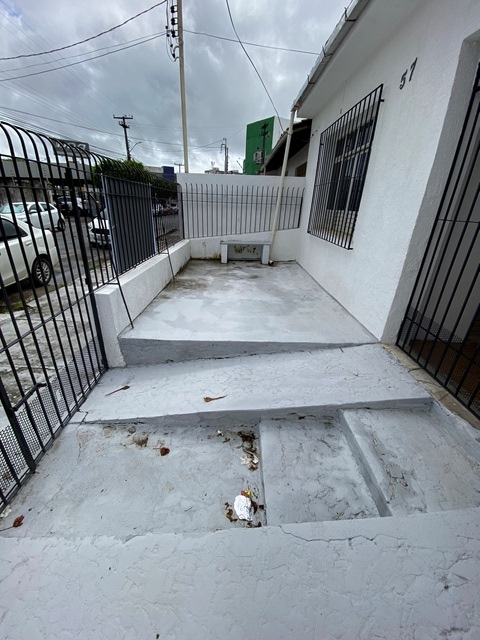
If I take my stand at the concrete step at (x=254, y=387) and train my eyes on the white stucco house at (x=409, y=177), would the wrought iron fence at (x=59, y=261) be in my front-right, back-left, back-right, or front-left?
back-left

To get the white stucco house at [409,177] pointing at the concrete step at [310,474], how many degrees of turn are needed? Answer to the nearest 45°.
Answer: approximately 90° to its left

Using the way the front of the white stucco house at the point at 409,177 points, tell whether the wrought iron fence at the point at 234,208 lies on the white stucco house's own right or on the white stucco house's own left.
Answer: on the white stucco house's own right

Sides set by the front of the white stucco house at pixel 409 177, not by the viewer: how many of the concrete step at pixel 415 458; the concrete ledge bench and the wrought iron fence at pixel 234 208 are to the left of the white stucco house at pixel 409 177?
1

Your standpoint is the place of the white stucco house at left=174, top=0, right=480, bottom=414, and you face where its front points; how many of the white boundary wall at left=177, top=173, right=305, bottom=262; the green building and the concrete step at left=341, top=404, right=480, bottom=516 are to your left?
1

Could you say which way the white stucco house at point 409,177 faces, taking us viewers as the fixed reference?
facing to the left of the viewer

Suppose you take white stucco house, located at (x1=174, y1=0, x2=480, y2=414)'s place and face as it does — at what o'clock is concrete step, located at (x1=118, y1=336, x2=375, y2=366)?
The concrete step is roughly at 11 o'clock from the white stucco house.

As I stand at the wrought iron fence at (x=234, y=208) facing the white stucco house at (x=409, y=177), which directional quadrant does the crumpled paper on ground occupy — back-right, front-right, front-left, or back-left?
front-right

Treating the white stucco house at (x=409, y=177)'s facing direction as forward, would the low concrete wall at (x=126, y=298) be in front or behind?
in front

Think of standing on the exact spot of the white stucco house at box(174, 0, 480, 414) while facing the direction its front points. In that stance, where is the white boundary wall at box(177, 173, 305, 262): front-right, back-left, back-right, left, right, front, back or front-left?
front-right

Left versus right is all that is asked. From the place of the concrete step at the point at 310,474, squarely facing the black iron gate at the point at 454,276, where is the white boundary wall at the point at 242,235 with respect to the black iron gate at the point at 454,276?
left

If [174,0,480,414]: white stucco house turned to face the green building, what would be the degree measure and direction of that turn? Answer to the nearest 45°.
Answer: approximately 90° to its right

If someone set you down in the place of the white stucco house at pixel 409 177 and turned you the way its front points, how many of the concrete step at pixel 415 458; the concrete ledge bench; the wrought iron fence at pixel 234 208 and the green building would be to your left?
1

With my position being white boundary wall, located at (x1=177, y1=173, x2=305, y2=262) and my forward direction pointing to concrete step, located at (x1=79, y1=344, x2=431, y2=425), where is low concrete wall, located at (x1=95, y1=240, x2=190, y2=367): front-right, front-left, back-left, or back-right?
front-right

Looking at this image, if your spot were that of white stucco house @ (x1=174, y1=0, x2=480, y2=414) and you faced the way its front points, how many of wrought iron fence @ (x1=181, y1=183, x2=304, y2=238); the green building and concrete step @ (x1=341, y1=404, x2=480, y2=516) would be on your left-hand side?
1
